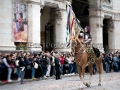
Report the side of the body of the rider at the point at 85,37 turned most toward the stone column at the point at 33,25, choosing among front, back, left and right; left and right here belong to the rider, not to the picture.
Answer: right

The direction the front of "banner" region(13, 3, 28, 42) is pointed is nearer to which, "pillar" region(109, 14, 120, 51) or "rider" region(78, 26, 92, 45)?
the rider

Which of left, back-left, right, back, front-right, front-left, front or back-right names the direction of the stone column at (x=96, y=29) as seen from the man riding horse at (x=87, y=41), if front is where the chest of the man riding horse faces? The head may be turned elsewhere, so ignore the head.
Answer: back-right

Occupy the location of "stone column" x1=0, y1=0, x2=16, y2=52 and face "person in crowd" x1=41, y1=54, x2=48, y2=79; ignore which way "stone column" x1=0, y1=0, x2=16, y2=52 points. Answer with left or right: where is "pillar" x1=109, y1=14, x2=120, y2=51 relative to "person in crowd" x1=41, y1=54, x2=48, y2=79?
left

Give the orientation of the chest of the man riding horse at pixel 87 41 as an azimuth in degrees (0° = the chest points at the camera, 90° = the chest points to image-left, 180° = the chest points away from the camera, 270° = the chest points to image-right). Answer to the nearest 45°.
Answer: approximately 45°

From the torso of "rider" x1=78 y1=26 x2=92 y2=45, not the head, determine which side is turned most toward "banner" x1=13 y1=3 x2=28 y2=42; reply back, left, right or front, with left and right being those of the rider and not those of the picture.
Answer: right

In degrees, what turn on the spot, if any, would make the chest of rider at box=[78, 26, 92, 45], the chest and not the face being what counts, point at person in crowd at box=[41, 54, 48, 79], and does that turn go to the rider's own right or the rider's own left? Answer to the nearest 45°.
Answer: approximately 90° to the rider's own right
